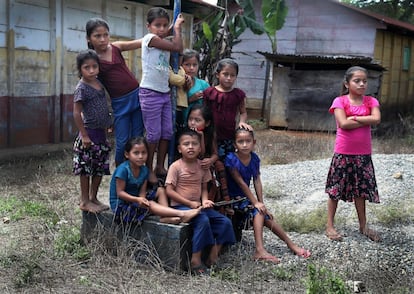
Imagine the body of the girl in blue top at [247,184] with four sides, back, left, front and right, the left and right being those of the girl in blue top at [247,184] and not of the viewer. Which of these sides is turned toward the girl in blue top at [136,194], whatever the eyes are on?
right

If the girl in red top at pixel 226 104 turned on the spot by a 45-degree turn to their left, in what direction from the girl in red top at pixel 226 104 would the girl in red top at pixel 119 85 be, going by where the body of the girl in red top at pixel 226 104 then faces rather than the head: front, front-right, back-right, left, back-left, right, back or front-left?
back-right

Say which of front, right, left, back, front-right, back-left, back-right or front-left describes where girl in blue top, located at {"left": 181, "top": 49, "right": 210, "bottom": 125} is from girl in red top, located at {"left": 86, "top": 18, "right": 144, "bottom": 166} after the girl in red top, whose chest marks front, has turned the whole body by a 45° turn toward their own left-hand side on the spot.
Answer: front

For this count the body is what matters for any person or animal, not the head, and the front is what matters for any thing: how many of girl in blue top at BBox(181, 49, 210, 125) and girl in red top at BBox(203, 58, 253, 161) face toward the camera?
2

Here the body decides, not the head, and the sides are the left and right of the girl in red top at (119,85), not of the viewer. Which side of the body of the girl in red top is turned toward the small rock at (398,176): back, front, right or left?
left

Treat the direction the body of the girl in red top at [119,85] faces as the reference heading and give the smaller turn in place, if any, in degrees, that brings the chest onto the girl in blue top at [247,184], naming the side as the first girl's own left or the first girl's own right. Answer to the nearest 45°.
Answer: approximately 45° to the first girl's own left

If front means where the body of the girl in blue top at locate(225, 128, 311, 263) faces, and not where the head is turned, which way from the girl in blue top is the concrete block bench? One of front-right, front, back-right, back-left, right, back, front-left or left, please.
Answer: right

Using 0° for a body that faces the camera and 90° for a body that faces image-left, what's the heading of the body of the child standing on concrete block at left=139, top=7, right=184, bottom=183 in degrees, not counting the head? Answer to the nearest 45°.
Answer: approximately 315°

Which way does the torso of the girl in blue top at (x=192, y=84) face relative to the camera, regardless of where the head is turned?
toward the camera
